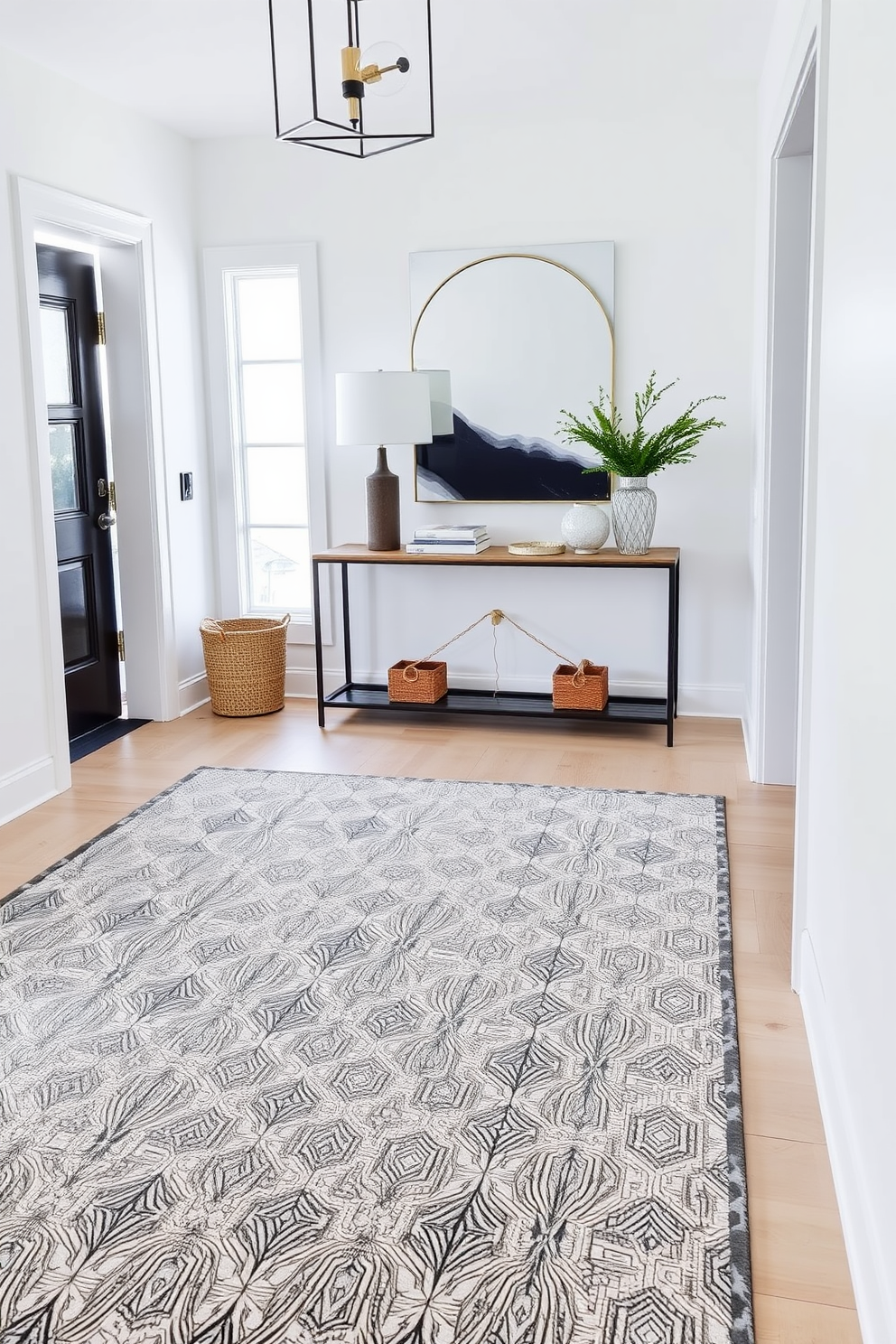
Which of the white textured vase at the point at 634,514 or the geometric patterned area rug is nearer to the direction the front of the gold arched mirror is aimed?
the geometric patterned area rug

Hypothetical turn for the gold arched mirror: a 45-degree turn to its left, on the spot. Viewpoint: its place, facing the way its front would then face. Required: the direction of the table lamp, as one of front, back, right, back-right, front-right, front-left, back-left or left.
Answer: right

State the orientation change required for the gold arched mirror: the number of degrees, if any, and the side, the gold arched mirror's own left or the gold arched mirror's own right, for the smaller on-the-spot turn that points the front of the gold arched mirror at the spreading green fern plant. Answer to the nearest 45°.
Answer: approximately 45° to the gold arched mirror's own left

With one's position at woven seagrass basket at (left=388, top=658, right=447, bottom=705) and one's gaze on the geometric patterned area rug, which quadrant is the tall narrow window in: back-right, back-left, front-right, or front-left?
back-right

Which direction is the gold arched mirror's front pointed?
toward the camera

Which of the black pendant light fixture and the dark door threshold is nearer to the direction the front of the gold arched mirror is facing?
the black pendant light fixture

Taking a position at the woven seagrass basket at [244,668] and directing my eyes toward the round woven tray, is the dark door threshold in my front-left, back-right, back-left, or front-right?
back-right

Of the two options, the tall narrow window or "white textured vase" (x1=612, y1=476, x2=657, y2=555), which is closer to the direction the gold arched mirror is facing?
the white textured vase

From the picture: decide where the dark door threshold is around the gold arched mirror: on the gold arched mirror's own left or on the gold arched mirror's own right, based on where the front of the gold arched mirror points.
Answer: on the gold arched mirror's own right

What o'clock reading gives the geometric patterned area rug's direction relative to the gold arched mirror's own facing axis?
The geometric patterned area rug is roughly at 12 o'clock from the gold arched mirror.

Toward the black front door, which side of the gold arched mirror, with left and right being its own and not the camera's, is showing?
right

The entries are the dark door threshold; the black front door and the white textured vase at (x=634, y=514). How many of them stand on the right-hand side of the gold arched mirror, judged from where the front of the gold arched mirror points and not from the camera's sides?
2
